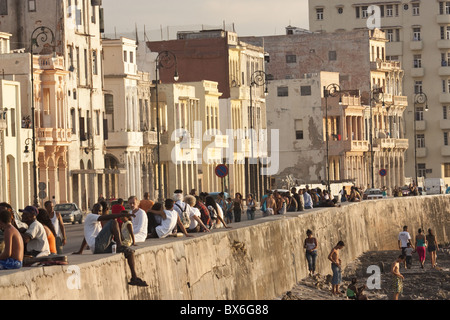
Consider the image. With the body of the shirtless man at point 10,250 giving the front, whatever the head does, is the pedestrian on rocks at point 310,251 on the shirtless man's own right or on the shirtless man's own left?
on the shirtless man's own right

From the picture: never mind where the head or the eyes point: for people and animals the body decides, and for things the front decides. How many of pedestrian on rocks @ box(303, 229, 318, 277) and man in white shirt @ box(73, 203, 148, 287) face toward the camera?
1

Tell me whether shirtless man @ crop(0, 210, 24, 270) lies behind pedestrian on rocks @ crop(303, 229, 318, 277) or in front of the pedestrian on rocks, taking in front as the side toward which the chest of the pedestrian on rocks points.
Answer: in front

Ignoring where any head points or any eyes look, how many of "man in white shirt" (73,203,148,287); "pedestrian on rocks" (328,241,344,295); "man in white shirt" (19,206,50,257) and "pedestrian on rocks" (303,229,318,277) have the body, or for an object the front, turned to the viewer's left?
1

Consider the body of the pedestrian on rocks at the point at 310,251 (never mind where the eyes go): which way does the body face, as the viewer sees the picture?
toward the camera
